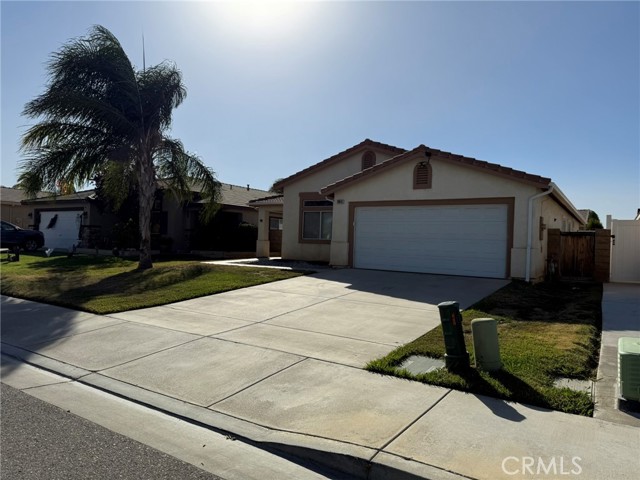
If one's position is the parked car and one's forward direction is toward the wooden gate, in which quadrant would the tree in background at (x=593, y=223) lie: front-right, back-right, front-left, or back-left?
front-left

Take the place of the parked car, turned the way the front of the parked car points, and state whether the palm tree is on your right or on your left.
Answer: on your right

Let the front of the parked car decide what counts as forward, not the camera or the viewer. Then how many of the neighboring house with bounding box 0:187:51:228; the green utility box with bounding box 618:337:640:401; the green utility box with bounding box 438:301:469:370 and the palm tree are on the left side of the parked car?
1

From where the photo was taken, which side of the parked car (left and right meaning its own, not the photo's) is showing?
right

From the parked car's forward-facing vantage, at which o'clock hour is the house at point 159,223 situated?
The house is roughly at 1 o'clock from the parked car.

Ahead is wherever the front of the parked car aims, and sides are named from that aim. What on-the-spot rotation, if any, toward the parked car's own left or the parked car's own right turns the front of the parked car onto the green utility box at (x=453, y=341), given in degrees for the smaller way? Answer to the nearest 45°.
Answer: approximately 90° to the parked car's own right

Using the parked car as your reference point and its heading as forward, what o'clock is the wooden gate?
The wooden gate is roughly at 2 o'clock from the parked car.

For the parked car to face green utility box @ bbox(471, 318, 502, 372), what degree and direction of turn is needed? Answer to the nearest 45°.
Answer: approximately 90° to its right

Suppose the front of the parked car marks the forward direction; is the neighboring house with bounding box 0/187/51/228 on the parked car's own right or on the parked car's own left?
on the parked car's own left

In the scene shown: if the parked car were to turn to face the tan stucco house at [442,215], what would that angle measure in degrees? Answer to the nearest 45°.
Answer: approximately 45° to its right

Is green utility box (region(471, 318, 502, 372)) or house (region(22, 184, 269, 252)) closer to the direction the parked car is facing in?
the house

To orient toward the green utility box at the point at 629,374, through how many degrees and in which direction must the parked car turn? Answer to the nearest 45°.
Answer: approximately 90° to its right

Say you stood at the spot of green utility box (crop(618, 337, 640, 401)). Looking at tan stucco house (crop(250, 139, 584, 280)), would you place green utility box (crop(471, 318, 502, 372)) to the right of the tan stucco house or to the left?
left
